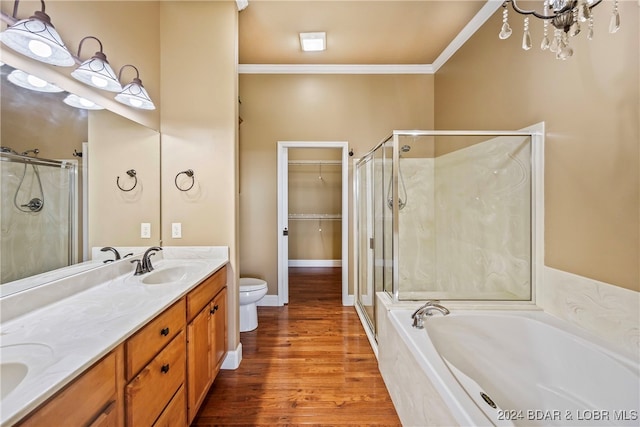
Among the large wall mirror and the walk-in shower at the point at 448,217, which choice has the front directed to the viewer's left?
the walk-in shower

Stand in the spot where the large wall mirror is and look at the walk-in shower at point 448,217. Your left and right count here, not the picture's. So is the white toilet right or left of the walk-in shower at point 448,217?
left

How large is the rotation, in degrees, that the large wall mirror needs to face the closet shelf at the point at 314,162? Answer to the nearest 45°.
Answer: approximately 90° to its left

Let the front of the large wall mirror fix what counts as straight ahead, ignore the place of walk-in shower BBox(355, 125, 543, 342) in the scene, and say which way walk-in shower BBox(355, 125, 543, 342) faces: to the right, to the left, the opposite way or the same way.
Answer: the opposite way

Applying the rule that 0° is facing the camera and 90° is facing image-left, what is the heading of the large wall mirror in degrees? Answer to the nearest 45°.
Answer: approximately 315°

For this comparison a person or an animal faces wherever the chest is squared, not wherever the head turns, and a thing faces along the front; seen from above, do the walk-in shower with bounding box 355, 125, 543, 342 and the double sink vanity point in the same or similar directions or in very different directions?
very different directions

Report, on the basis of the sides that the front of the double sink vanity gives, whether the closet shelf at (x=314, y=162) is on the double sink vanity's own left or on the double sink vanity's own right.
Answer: on the double sink vanity's own left

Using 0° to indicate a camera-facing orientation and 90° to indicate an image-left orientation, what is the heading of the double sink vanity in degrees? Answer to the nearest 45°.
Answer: approximately 315°

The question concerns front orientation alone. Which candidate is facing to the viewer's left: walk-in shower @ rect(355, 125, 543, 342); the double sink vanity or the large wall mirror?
the walk-in shower

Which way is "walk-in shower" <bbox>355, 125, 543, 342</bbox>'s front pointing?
to the viewer's left

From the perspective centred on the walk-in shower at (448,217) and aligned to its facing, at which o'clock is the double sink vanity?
The double sink vanity is roughly at 10 o'clock from the walk-in shower.

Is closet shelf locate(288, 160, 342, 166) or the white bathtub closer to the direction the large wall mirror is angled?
the white bathtub
